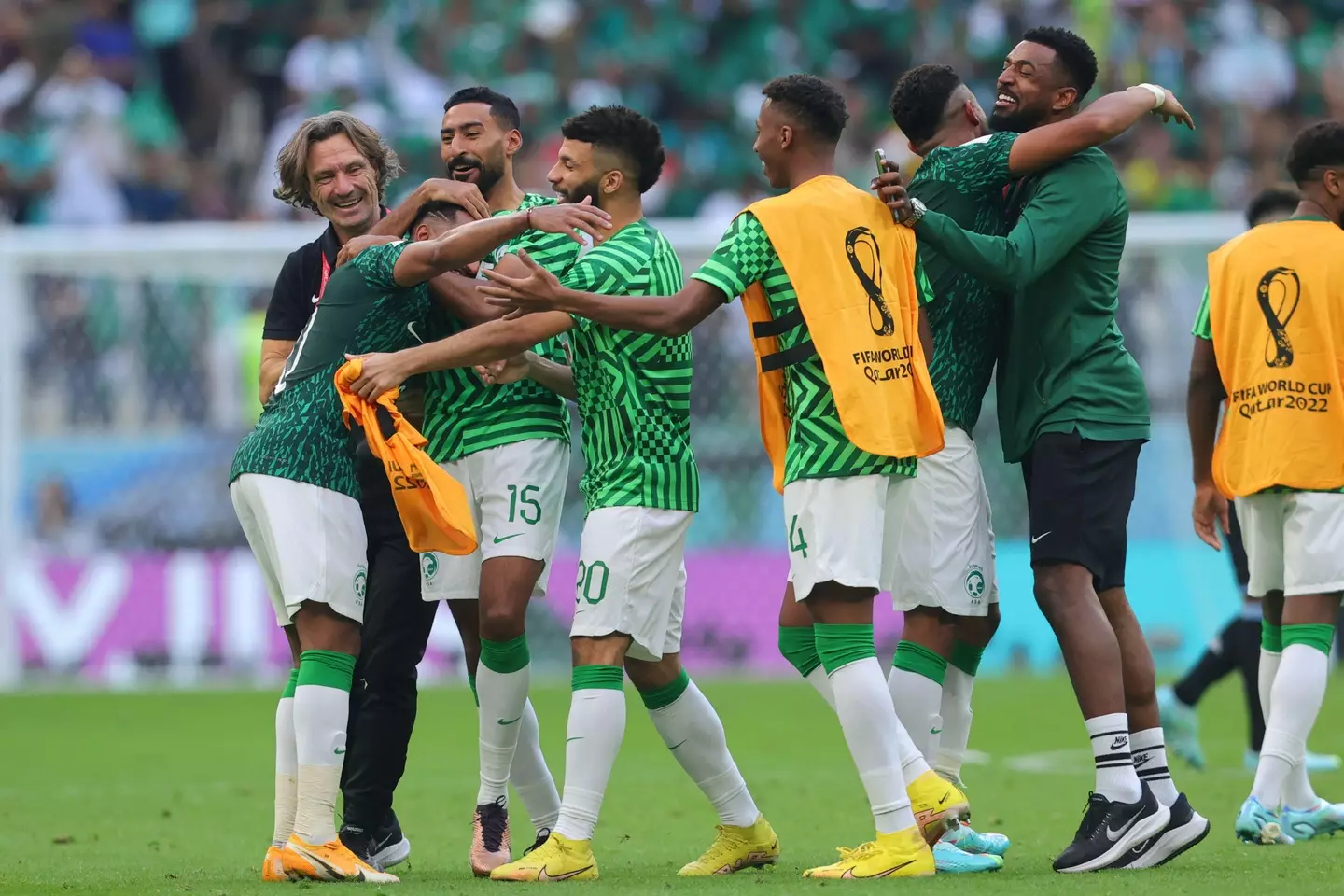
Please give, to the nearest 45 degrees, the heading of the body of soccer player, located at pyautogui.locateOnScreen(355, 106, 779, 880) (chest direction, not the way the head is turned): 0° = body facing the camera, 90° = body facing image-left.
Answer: approximately 90°

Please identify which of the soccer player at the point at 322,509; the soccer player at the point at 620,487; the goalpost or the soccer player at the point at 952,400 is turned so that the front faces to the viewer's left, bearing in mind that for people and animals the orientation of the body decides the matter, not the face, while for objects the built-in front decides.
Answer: the soccer player at the point at 620,487

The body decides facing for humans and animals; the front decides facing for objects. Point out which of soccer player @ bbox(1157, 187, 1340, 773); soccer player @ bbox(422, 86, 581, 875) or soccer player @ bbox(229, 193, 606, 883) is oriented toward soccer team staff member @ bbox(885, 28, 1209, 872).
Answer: soccer player @ bbox(229, 193, 606, 883)

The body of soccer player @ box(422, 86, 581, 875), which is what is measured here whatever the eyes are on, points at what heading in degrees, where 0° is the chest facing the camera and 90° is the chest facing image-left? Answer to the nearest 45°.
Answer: approximately 45°

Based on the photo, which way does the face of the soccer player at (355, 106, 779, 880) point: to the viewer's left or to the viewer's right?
to the viewer's left

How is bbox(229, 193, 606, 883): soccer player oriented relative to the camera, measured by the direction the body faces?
to the viewer's right

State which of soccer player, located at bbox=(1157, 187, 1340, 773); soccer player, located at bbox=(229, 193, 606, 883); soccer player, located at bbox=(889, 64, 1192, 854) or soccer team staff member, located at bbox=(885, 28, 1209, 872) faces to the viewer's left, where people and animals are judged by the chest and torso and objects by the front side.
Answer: soccer team staff member, located at bbox=(885, 28, 1209, 872)

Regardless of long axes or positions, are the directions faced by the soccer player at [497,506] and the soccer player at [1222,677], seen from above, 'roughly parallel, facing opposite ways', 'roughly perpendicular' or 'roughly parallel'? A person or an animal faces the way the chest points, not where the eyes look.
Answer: roughly perpendicular
